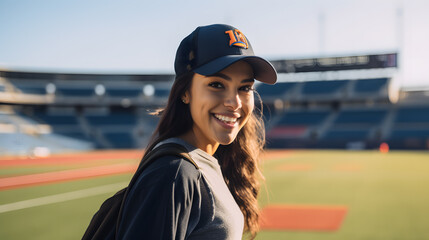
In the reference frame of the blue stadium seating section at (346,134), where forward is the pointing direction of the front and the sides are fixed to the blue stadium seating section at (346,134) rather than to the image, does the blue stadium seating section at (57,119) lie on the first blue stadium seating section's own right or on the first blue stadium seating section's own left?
on the first blue stadium seating section's own right

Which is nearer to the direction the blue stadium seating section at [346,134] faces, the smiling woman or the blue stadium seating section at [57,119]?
the smiling woman

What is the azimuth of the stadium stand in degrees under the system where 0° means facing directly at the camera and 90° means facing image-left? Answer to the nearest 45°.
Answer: approximately 0°

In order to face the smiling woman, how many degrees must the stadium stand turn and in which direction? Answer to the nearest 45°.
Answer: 0° — it already faces them

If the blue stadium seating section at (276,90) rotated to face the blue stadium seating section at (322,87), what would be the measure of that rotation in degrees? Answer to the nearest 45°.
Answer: approximately 90° to its left

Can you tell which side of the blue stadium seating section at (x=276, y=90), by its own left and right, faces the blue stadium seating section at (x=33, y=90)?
right
